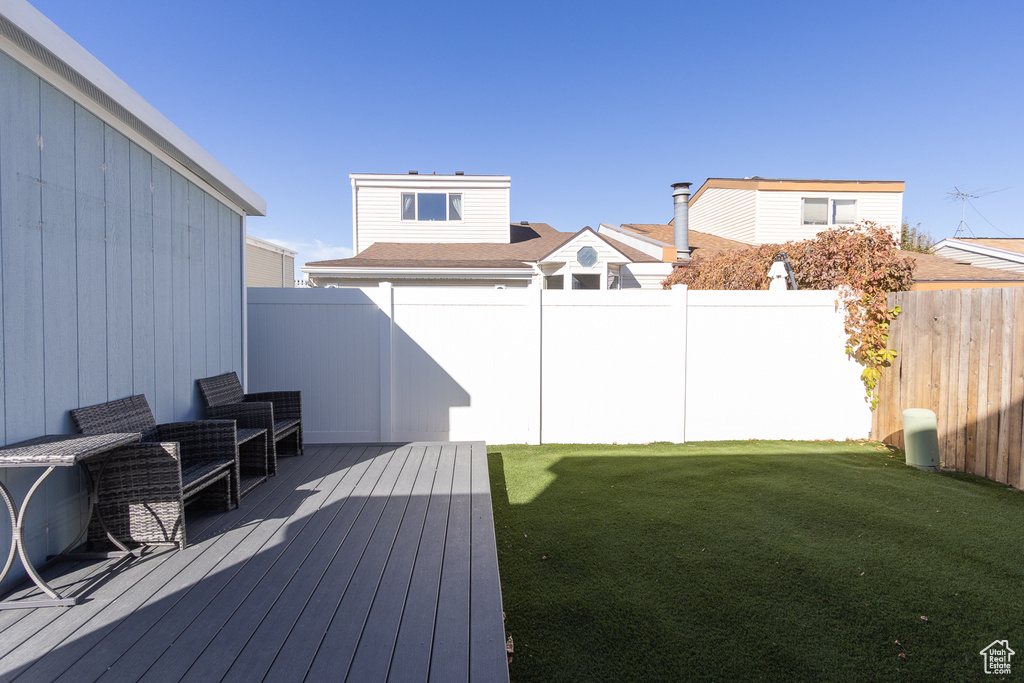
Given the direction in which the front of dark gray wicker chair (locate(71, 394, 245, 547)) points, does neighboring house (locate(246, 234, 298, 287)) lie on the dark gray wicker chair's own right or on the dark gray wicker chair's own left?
on the dark gray wicker chair's own left

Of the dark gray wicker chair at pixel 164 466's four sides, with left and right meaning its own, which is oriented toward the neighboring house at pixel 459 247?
left

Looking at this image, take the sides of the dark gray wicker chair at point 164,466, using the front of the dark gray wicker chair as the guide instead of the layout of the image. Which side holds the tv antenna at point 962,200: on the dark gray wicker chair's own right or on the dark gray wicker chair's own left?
on the dark gray wicker chair's own left

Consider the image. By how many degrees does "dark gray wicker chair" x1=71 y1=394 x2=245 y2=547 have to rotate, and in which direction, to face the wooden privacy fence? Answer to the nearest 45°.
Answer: approximately 45° to its left

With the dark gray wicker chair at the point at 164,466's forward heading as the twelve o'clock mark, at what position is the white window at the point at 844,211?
The white window is roughly at 10 o'clock from the dark gray wicker chair.

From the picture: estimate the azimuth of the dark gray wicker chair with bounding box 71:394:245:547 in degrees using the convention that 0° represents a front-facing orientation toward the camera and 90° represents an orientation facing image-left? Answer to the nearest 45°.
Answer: approximately 315°
